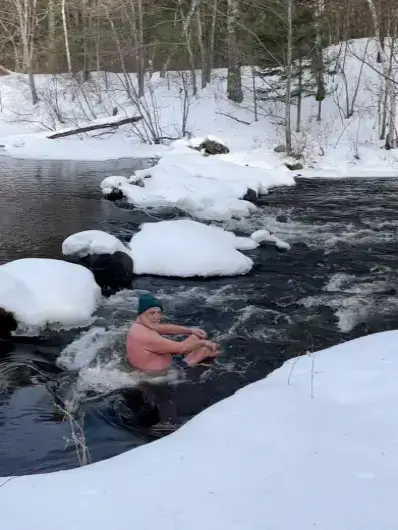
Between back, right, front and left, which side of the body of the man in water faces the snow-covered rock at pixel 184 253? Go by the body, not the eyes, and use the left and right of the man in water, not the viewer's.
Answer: left

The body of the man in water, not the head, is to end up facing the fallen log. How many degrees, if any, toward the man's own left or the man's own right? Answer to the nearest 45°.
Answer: approximately 90° to the man's own left

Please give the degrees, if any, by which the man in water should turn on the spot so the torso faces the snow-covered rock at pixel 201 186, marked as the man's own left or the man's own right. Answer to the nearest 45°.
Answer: approximately 90° to the man's own left

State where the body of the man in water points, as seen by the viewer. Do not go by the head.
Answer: to the viewer's right

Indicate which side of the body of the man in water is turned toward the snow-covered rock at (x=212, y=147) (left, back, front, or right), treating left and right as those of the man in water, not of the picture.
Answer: left

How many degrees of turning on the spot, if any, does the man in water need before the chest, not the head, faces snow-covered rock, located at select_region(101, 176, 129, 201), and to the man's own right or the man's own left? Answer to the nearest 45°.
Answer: approximately 90° to the man's own left

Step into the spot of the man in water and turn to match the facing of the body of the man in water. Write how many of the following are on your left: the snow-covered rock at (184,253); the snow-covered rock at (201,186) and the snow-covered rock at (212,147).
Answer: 3
